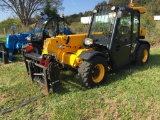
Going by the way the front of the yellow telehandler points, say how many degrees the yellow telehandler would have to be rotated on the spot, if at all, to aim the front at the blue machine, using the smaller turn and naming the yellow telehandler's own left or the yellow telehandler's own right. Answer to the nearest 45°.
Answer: approximately 90° to the yellow telehandler's own right

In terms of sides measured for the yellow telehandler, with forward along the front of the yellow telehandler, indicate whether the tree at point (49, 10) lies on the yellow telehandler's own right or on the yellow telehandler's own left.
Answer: on the yellow telehandler's own right

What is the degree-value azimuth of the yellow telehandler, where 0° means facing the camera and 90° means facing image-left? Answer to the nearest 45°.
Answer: approximately 45°
